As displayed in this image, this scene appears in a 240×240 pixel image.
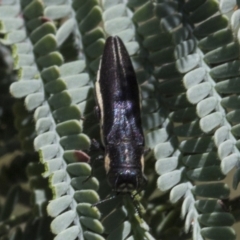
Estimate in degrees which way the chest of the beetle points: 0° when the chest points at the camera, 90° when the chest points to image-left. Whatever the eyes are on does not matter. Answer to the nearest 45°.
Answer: approximately 0°
